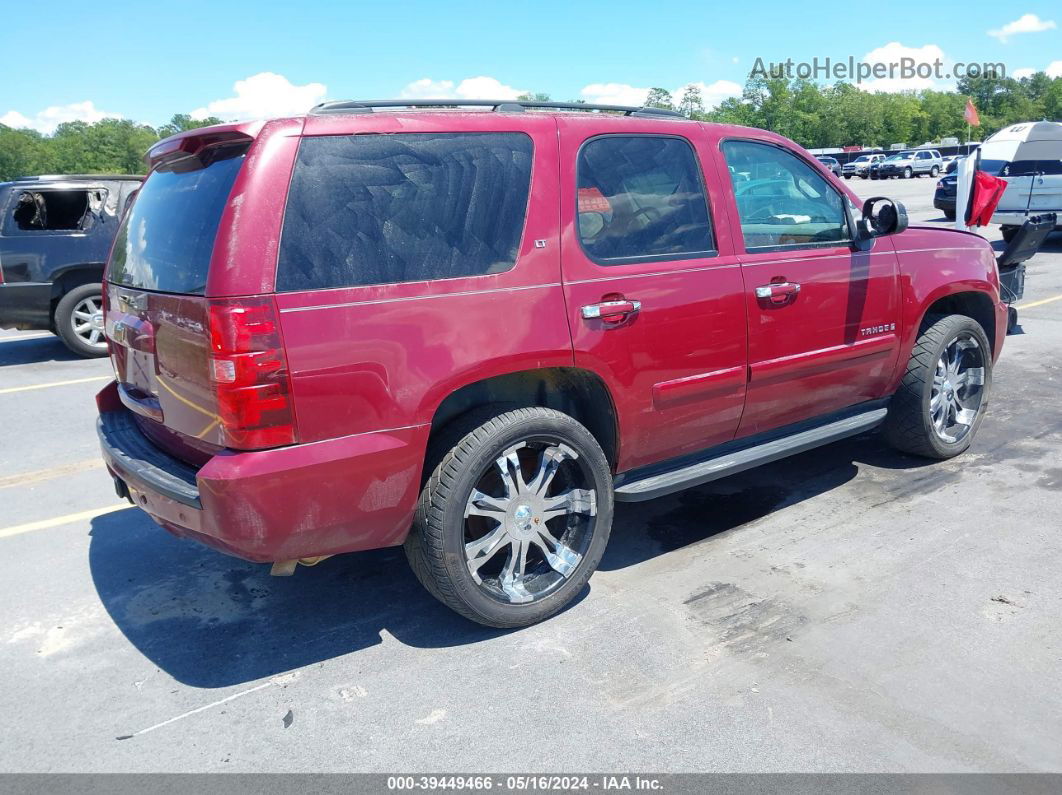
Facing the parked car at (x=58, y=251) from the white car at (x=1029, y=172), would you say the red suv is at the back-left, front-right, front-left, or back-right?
front-left

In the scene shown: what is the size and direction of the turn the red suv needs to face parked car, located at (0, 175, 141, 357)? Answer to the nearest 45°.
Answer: approximately 90° to its left

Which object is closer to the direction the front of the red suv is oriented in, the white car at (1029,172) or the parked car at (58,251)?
the white car

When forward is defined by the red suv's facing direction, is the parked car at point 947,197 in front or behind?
in front

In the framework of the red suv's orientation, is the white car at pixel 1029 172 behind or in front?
in front

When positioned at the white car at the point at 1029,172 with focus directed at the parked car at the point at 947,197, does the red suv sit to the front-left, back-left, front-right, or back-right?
back-left

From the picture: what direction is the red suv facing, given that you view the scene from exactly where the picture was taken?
facing away from the viewer and to the right of the viewer
